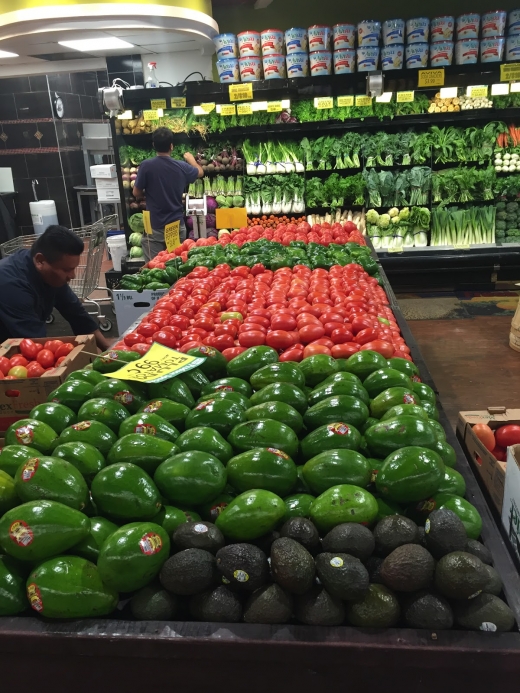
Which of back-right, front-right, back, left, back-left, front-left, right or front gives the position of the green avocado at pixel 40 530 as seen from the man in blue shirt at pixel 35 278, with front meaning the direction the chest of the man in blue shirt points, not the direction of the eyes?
right

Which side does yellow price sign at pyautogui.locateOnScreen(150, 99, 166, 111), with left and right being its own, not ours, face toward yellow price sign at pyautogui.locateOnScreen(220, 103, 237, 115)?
left

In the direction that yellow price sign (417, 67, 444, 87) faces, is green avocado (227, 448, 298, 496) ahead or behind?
ahead

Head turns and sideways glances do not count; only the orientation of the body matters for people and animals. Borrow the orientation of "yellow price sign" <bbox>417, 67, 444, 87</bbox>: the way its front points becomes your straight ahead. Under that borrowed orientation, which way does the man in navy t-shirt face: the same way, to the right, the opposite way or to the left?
the opposite way

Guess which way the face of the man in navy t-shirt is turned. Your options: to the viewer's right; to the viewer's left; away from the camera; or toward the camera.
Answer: away from the camera

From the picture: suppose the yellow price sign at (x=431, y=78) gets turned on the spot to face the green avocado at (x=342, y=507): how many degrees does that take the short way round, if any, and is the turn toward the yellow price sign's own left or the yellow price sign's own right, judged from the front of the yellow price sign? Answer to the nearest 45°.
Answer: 0° — it already faces it

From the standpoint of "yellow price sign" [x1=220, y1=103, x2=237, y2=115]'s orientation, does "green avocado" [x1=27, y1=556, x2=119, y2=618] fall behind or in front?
in front

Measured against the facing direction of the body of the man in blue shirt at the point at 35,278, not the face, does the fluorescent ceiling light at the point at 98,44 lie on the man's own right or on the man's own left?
on the man's own left

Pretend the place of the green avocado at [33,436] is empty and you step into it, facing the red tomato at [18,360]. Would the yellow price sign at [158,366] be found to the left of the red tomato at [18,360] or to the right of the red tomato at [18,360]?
right

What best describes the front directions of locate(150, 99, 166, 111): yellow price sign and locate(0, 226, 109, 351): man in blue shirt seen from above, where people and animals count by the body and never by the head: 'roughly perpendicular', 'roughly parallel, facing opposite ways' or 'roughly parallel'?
roughly perpendicular

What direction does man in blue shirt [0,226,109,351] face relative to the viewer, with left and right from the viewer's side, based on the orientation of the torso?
facing to the right of the viewer

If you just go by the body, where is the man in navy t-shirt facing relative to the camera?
away from the camera
